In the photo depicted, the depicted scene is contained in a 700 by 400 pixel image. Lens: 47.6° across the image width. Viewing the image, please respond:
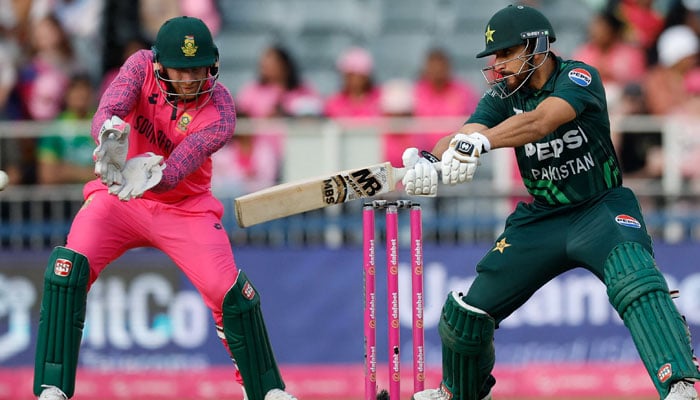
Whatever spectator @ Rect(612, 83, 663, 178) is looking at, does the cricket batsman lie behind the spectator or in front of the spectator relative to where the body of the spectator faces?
in front

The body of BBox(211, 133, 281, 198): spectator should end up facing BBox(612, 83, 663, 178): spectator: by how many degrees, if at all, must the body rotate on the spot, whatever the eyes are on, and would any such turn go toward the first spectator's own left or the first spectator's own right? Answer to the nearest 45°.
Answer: approximately 90° to the first spectator's own left

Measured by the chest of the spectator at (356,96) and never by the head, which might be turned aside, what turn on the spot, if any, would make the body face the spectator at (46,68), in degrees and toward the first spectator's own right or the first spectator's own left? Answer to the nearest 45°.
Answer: approximately 90° to the first spectator's own right

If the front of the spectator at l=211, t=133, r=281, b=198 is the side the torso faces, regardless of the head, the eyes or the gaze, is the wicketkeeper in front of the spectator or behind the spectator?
in front

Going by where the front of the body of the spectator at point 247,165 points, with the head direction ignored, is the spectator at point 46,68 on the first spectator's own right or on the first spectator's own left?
on the first spectator's own right

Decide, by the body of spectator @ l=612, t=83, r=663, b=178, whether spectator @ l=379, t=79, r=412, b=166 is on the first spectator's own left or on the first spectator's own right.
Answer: on the first spectator's own right

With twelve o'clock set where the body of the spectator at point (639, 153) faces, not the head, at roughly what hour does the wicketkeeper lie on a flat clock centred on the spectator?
The wicketkeeper is roughly at 1 o'clock from the spectator.

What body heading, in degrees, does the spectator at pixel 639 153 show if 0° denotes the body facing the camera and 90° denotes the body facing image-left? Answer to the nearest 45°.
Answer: approximately 0°
